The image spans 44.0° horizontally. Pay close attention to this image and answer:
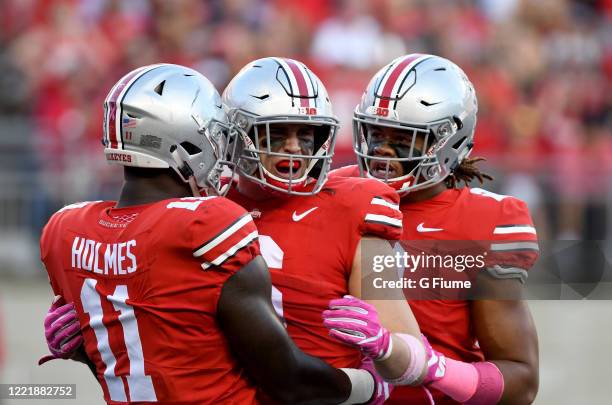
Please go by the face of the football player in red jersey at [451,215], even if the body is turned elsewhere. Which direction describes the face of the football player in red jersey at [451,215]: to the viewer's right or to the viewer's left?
to the viewer's left

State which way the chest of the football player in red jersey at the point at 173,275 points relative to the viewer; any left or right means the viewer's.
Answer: facing away from the viewer and to the right of the viewer

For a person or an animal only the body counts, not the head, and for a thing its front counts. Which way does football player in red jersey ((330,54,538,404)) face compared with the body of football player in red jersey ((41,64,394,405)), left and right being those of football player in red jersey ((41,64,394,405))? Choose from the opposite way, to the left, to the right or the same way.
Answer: the opposite way

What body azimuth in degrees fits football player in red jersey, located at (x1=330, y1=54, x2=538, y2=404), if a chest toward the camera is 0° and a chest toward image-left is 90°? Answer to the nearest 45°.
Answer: approximately 45°

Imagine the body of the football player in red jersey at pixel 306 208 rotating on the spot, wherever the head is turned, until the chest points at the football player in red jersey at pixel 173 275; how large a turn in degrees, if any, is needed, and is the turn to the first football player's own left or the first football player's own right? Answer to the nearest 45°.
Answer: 0° — they already face them

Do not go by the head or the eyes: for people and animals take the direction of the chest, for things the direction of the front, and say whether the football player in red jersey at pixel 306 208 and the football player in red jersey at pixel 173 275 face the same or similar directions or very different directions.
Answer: very different directions

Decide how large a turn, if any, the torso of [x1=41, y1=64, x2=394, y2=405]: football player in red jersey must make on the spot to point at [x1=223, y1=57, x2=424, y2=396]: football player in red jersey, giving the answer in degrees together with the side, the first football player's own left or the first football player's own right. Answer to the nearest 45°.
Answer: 0° — they already face them
